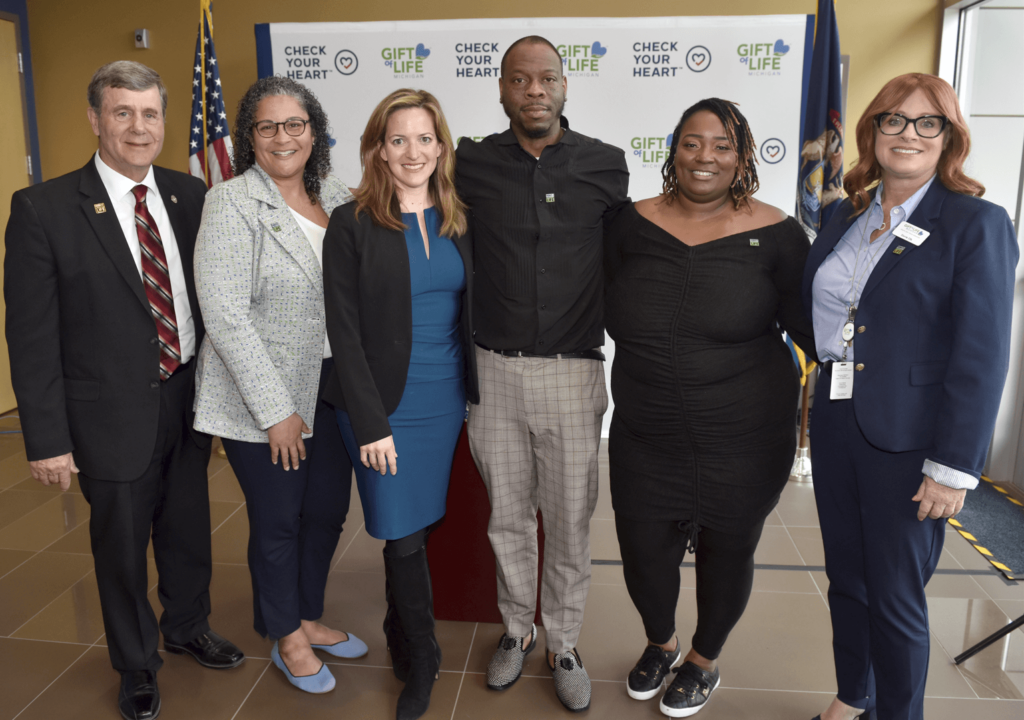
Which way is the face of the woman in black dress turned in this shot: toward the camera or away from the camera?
toward the camera

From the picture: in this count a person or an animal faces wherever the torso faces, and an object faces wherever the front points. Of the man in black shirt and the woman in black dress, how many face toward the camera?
2

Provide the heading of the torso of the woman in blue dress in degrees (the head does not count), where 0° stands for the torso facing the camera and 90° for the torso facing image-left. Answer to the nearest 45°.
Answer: approximately 315°

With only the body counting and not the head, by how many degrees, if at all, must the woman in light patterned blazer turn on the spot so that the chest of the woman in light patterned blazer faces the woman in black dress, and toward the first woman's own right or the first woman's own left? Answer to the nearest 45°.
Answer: approximately 45° to the first woman's own left

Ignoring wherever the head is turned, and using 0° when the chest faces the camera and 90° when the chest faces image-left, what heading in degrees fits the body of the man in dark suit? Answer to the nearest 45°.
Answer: approximately 315°

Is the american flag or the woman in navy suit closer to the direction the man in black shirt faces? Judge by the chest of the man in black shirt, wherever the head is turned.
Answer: the woman in navy suit

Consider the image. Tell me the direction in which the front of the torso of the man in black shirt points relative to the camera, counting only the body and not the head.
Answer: toward the camera

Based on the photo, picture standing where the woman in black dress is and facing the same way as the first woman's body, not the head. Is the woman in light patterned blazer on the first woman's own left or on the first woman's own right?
on the first woman's own right

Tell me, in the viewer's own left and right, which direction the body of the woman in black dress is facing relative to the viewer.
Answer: facing the viewer

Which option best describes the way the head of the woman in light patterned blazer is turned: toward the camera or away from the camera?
toward the camera

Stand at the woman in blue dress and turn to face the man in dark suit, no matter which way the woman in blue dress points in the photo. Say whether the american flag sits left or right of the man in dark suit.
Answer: right

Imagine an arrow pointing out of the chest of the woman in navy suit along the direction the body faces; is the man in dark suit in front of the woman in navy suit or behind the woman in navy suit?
in front

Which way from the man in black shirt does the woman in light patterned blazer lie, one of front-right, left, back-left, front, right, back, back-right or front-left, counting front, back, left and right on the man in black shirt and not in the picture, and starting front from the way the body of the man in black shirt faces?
right
